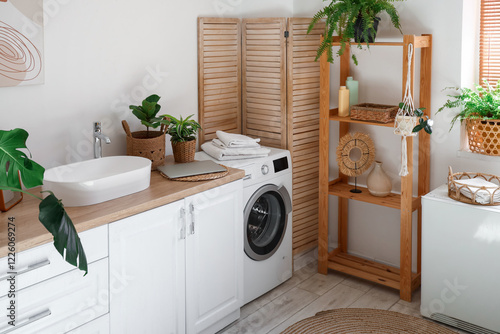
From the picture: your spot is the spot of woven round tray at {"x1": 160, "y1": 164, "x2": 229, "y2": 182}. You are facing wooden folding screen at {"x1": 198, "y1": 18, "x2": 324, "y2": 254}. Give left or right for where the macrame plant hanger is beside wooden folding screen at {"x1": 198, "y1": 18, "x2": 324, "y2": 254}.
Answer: right

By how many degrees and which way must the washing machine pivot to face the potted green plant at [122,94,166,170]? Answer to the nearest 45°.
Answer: approximately 90° to its right

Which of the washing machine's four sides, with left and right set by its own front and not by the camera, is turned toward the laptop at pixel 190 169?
right

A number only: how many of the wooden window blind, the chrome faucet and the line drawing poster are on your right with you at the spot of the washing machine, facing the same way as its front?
2

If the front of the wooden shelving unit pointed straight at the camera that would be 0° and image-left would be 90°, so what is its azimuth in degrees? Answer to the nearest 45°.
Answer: approximately 45°

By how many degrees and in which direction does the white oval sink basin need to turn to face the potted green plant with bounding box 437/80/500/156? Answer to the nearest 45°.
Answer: approximately 45° to its left

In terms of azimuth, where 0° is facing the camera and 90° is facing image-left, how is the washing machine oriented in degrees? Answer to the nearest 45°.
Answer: approximately 315°
